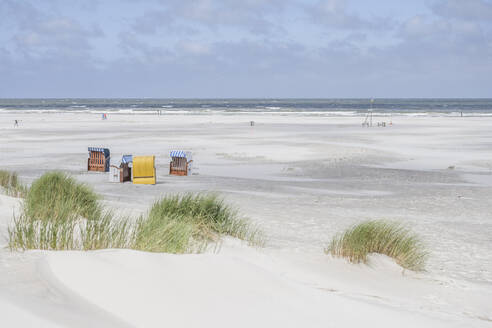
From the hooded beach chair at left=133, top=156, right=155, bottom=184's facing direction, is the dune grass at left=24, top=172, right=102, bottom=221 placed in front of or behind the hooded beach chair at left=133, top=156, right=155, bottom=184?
behind

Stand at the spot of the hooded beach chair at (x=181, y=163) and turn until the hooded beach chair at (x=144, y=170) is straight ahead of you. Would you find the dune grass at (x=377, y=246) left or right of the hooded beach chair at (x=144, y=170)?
left

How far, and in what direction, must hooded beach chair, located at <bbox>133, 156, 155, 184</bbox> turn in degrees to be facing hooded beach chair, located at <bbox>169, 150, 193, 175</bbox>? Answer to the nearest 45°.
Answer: approximately 45° to its right

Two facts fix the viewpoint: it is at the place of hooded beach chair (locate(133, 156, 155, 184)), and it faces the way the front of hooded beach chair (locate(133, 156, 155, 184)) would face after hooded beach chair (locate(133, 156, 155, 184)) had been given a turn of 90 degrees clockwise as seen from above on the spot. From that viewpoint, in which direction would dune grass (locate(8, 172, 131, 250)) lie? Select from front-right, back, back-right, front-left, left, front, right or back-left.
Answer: right

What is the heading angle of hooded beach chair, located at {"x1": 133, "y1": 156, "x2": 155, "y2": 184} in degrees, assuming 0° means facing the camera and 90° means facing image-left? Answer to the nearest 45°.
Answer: approximately 180°

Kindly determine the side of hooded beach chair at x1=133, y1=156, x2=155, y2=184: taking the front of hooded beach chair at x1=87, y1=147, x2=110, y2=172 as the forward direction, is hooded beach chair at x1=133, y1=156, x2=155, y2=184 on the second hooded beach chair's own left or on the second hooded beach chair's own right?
on the second hooded beach chair's own left

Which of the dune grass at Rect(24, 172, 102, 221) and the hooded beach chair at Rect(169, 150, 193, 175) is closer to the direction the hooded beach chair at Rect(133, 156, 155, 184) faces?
the hooded beach chair

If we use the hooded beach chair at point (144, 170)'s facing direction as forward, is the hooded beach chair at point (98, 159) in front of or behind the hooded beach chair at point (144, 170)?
in front

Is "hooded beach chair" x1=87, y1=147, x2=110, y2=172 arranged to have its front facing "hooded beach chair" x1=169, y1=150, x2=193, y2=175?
no

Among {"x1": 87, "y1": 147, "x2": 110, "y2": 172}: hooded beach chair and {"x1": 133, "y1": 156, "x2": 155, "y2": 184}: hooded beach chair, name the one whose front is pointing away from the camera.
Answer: {"x1": 133, "y1": 156, "x2": 155, "y2": 184}: hooded beach chair

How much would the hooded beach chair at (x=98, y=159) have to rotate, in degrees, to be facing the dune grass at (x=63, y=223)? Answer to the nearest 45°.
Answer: approximately 45° to its left

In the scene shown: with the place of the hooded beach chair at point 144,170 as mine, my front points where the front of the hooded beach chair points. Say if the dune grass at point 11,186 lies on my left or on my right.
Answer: on my left

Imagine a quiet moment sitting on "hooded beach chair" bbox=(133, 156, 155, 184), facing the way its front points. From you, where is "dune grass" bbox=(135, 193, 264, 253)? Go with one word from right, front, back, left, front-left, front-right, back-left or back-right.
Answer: back

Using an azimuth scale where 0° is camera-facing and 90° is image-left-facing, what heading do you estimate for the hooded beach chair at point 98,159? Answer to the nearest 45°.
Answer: approximately 45°

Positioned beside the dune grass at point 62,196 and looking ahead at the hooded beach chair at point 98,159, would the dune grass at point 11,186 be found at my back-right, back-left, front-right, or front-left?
front-left
